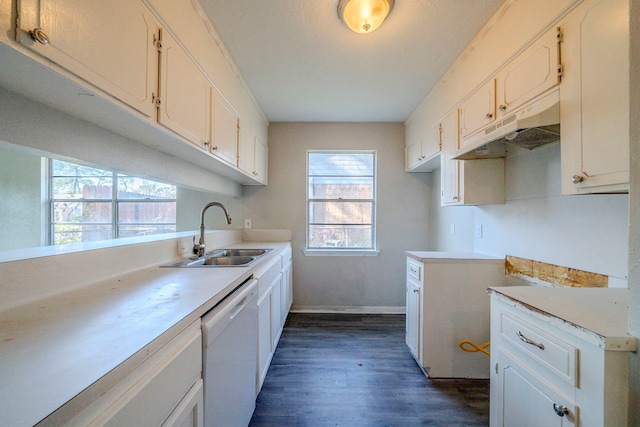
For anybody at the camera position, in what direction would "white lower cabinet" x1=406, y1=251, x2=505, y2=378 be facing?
facing to the left of the viewer

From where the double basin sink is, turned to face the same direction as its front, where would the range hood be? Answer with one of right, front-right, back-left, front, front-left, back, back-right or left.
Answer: front-right

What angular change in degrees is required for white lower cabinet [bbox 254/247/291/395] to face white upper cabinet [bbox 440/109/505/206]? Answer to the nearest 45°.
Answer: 0° — it already faces it

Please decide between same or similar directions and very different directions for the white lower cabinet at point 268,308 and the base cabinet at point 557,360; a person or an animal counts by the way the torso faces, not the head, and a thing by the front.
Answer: very different directions

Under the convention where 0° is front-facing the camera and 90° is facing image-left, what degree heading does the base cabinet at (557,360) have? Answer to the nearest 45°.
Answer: approximately 45°

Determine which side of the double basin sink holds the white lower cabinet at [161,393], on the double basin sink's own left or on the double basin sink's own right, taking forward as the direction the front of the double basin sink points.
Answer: on the double basin sink's own right

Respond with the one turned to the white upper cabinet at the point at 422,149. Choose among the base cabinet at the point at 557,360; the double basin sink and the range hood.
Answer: the double basin sink

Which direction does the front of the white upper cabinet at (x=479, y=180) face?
to the viewer's left

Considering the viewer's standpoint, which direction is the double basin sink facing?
facing to the right of the viewer

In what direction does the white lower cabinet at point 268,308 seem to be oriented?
to the viewer's right

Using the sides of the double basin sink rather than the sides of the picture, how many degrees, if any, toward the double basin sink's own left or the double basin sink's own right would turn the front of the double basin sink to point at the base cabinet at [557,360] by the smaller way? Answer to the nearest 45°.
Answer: approximately 45° to the double basin sink's own right
